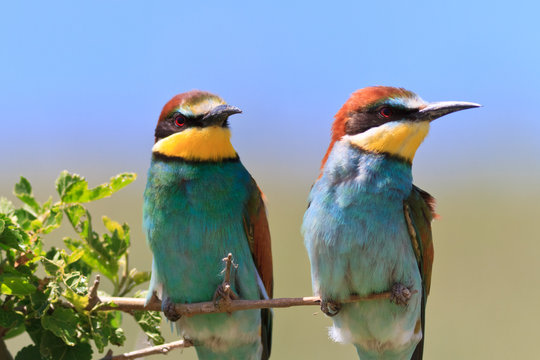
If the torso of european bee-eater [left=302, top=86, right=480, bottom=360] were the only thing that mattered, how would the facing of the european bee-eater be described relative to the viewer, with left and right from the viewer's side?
facing the viewer

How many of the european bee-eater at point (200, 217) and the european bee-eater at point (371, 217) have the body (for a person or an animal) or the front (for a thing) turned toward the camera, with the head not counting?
2

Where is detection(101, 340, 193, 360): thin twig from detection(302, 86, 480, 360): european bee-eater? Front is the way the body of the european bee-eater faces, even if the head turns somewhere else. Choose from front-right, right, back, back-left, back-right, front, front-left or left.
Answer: front-right

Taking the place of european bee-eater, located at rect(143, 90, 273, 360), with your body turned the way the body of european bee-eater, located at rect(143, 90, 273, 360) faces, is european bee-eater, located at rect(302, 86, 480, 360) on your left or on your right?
on your left

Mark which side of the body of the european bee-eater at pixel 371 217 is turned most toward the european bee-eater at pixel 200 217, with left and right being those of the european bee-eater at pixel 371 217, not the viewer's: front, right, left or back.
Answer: right

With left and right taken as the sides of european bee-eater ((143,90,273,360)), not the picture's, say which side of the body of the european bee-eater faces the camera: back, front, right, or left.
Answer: front
